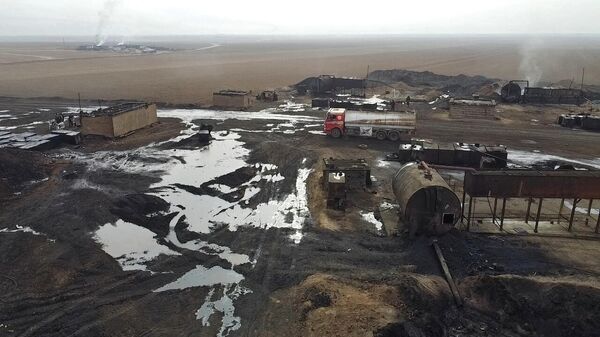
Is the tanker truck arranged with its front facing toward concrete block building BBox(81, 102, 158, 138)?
yes

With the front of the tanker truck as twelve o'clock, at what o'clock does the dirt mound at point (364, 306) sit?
The dirt mound is roughly at 9 o'clock from the tanker truck.

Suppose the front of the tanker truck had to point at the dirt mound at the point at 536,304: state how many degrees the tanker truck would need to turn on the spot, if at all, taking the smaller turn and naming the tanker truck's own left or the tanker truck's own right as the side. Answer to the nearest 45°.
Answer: approximately 90° to the tanker truck's own left

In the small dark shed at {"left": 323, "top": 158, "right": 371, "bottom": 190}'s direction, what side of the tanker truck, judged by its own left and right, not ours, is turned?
left

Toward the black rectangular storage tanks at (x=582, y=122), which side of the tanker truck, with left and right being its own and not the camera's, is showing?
back

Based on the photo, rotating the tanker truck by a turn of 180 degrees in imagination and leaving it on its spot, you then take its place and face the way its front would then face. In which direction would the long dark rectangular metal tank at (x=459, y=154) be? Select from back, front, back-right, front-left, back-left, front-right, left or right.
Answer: front-right

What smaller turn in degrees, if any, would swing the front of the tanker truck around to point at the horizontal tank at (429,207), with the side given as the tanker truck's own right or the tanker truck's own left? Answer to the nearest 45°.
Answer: approximately 90° to the tanker truck's own left

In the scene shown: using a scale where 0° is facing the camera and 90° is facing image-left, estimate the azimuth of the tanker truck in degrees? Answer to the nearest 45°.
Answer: approximately 90°

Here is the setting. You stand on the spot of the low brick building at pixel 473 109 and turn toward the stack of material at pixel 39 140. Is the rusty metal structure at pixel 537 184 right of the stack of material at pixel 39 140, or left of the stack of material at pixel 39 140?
left

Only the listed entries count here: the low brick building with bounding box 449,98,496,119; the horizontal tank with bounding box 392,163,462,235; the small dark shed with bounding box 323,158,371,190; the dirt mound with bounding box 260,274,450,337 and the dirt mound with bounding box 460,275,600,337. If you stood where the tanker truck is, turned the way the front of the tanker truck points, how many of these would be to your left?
4

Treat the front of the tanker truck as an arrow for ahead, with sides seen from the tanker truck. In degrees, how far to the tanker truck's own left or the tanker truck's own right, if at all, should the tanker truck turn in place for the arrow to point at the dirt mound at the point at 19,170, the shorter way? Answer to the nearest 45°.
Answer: approximately 45° to the tanker truck's own left

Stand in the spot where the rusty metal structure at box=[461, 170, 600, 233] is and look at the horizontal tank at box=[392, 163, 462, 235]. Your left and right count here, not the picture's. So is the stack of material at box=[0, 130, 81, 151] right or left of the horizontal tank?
right

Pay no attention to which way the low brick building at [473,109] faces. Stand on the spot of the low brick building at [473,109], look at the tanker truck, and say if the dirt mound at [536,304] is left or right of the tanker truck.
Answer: left
